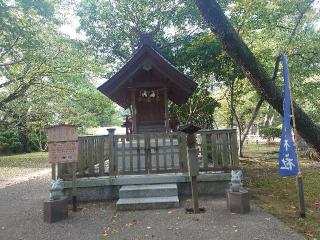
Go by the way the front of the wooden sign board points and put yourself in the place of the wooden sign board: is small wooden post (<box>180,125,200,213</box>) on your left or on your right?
on your left

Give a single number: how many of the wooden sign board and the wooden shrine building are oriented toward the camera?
2

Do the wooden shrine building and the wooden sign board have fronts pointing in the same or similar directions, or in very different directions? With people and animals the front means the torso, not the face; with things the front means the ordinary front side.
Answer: same or similar directions

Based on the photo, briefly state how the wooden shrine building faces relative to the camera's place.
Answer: facing the viewer

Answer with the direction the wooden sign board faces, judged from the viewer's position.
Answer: facing the viewer

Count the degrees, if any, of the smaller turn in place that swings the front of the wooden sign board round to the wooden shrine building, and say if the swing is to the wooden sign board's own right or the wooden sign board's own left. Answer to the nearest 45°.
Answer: approximately 135° to the wooden sign board's own left

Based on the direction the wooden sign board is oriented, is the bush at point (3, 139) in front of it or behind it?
behind

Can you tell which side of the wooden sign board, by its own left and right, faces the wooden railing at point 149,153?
left

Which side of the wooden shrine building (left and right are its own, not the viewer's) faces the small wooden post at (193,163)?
front
